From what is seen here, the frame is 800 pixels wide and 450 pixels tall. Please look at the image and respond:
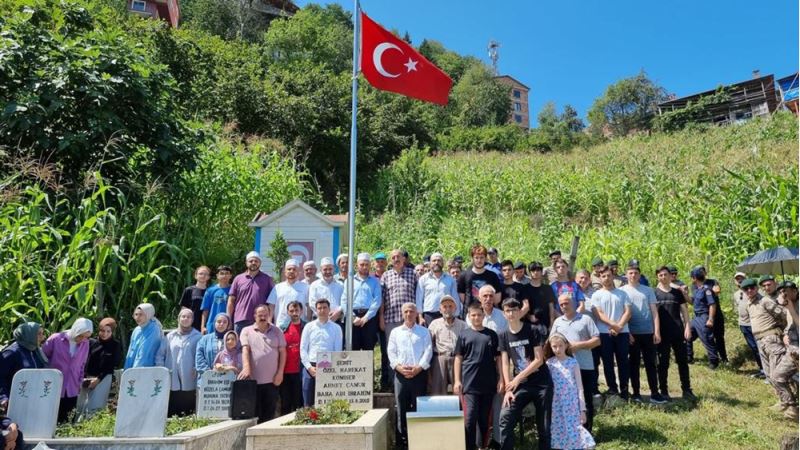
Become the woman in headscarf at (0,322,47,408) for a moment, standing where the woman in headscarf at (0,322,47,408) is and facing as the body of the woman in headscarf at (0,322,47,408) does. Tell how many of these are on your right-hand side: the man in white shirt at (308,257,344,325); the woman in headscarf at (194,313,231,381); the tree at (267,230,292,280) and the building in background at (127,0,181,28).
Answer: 0

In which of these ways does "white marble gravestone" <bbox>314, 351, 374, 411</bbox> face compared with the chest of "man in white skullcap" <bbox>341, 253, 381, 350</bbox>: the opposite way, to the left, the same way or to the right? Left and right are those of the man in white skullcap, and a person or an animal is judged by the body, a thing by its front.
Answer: the same way

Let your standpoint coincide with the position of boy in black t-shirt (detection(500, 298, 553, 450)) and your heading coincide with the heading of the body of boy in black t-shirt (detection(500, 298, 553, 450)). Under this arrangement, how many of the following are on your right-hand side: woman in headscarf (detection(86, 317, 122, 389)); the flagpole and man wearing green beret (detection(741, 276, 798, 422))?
2

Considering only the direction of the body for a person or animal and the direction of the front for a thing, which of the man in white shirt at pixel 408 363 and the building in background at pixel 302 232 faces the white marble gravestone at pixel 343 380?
the building in background

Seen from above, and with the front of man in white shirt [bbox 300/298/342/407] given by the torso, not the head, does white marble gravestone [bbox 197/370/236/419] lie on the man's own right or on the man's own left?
on the man's own right

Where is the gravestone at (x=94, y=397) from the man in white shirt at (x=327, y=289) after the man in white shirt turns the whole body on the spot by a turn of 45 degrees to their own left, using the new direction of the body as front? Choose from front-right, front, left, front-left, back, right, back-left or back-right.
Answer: back-right

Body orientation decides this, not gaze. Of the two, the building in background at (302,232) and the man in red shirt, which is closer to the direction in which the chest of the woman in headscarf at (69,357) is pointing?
the man in red shirt

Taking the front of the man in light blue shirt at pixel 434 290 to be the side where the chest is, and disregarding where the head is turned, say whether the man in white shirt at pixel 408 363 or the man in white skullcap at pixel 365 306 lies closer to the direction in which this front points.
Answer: the man in white shirt

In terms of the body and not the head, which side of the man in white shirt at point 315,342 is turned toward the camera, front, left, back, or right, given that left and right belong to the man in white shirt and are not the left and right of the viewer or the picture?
front

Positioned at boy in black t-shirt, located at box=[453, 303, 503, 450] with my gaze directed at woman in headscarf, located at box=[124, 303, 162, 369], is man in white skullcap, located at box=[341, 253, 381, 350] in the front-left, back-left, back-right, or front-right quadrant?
front-right

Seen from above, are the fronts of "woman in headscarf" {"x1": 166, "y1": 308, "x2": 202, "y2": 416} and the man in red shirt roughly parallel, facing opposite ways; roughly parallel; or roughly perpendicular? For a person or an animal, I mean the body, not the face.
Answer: roughly parallel

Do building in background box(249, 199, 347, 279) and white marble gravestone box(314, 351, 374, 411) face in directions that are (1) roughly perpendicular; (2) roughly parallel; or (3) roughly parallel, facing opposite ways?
roughly parallel

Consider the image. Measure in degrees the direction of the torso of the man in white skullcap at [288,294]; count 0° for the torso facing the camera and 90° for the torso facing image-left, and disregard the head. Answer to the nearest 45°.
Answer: approximately 0°

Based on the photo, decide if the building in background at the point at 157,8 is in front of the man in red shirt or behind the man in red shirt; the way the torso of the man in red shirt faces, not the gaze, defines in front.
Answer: behind

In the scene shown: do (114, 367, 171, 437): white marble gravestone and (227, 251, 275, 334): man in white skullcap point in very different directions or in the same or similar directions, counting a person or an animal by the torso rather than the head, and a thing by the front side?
same or similar directions

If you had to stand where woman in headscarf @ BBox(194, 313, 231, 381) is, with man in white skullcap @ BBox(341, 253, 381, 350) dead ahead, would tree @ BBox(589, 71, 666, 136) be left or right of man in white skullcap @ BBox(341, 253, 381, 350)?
left

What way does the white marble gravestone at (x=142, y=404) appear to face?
toward the camera

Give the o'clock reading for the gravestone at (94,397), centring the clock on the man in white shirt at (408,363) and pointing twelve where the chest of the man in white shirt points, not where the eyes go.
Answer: The gravestone is roughly at 3 o'clock from the man in white shirt.

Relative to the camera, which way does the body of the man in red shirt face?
toward the camera

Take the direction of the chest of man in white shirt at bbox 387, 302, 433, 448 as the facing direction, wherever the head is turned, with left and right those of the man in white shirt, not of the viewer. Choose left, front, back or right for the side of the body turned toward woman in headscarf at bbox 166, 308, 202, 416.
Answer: right
